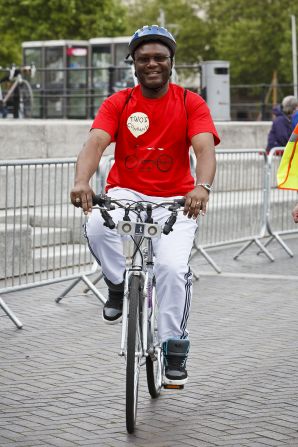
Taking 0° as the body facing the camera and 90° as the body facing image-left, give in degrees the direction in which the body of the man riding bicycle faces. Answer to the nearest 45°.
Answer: approximately 0°

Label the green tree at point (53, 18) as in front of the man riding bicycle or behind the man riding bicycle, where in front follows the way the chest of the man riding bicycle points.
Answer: behind

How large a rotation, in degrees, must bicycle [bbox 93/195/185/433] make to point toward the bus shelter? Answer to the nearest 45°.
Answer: approximately 180°

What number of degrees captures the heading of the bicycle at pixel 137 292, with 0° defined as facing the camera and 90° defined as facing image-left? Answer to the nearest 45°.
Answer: approximately 0°
